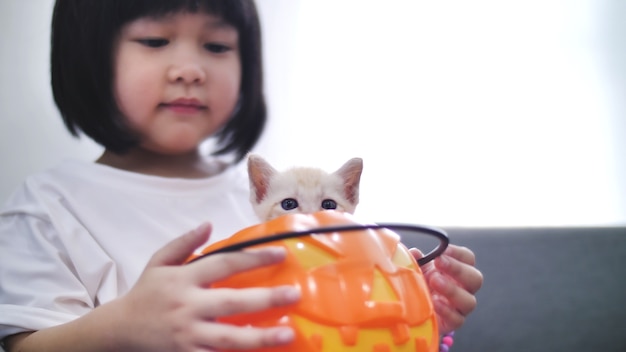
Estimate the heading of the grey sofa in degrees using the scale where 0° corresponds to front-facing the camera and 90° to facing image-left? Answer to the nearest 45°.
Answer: approximately 0°

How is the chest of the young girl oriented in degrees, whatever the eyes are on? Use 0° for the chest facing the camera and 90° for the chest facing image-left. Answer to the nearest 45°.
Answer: approximately 315°
